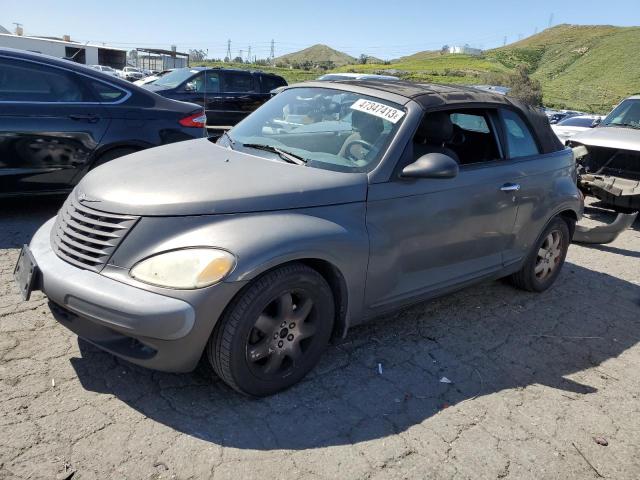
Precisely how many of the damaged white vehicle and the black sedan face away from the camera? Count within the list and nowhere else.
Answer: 0

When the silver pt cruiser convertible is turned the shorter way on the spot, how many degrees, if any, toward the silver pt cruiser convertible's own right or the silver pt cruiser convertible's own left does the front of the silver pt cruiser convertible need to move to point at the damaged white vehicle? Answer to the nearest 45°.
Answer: approximately 180°

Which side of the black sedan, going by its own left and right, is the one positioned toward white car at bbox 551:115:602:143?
back

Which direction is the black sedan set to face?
to the viewer's left

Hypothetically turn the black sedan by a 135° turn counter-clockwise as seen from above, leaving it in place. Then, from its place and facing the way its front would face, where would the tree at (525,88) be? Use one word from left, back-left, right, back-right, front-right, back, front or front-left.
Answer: left

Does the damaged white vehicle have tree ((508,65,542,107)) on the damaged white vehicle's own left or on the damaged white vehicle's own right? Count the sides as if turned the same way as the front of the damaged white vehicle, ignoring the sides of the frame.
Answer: on the damaged white vehicle's own right

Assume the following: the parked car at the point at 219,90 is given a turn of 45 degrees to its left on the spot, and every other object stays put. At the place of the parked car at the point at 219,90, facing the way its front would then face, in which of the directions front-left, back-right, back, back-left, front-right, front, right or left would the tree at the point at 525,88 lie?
back-left

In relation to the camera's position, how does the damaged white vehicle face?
facing the viewer and to the left of the viewer

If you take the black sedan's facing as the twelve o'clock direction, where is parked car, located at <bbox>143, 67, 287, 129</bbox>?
The parked car is roughly at 4 o'clock from the black sedan.

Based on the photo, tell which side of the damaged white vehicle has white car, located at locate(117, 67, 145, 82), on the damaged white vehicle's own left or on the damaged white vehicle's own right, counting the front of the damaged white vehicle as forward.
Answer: on the damaged white vehicle's own right

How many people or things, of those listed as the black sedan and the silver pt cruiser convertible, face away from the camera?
0

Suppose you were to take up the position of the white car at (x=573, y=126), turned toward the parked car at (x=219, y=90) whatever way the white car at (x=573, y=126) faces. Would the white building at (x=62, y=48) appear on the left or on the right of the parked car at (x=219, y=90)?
right

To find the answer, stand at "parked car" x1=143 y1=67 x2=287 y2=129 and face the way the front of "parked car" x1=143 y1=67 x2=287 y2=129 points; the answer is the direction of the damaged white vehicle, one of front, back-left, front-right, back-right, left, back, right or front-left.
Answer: left
